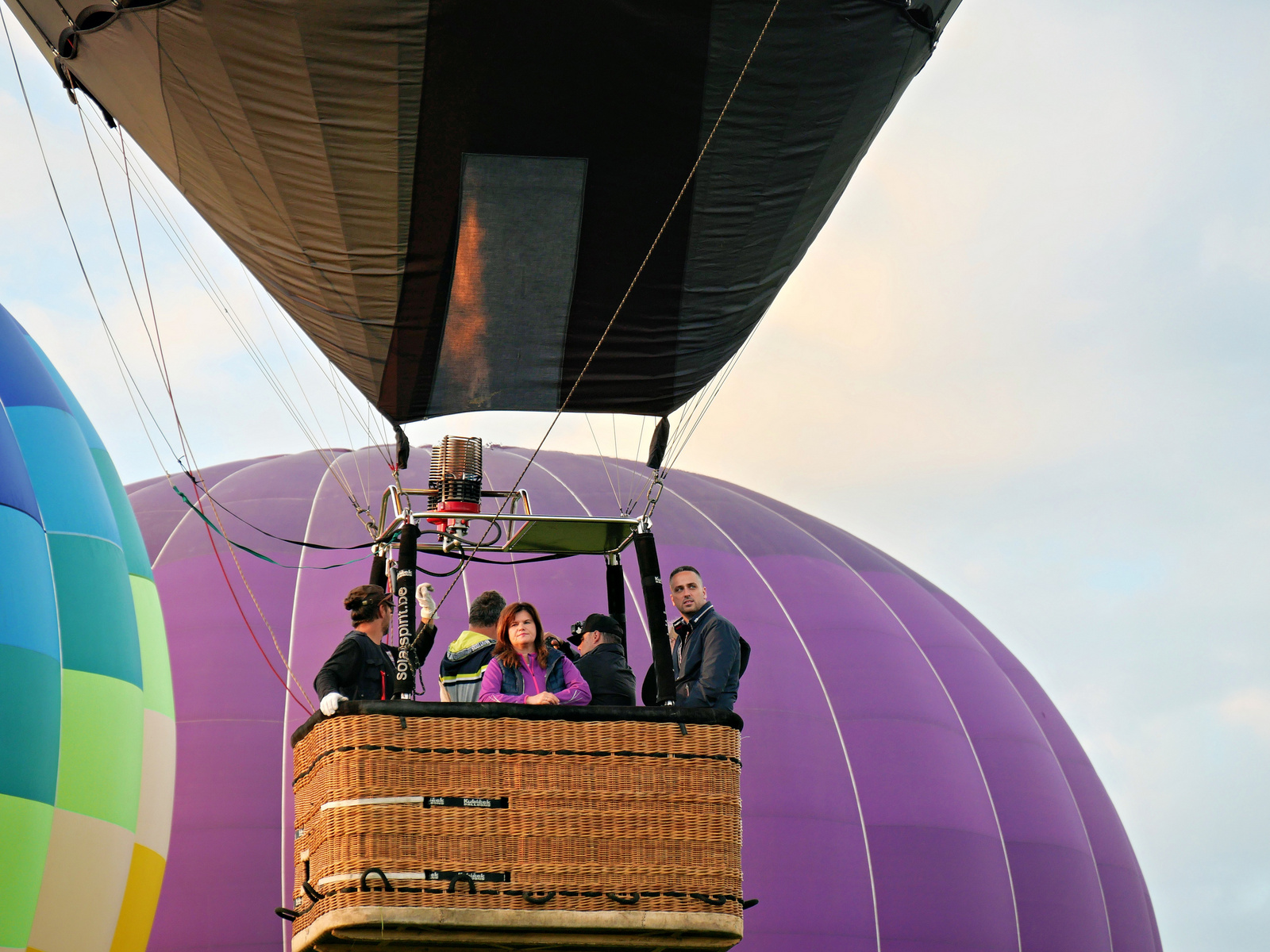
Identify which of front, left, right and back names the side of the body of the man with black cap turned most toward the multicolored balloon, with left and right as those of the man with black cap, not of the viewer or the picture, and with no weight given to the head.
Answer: front

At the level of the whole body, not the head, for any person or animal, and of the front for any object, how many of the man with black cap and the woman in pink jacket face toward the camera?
1

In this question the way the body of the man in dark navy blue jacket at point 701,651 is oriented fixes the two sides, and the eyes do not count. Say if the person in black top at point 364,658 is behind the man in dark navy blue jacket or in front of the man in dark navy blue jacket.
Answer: in front

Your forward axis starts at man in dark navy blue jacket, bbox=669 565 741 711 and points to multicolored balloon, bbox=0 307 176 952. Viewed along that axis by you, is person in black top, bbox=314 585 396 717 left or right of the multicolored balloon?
left

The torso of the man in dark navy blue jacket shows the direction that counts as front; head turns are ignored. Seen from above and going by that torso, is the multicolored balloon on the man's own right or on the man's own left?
on the man's own right

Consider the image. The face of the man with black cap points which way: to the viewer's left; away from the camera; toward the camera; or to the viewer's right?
to the viewer's left

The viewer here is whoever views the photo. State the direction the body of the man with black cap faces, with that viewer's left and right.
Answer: facing away from the viewer and to the left of the viewer

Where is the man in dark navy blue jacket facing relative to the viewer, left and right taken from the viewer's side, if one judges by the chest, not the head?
facing the viewer and to the left of the viewer

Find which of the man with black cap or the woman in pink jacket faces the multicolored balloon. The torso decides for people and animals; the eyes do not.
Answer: the man with black cap

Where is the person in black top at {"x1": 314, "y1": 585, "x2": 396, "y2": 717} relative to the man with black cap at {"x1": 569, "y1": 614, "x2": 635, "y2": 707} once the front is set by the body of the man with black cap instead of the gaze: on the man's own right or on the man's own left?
on the man's own left

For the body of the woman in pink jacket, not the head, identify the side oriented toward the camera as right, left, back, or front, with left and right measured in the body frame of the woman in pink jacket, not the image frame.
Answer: front
